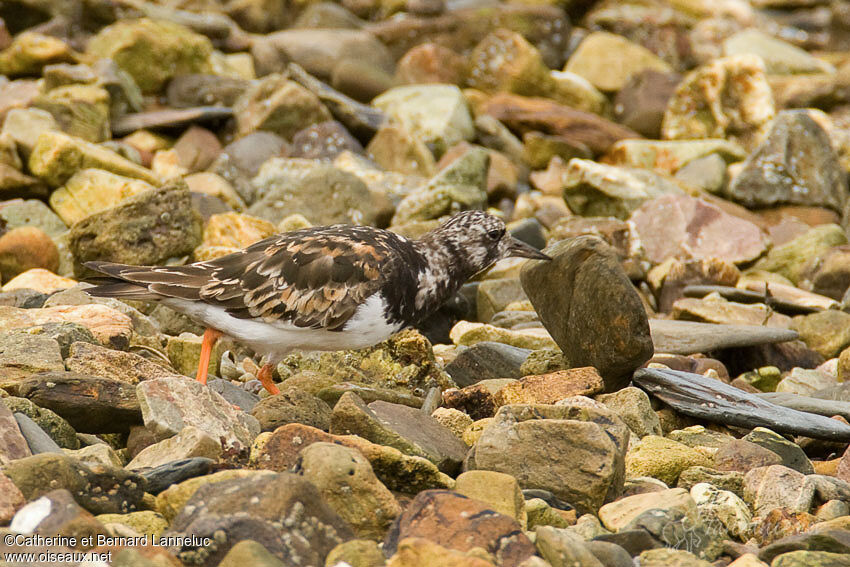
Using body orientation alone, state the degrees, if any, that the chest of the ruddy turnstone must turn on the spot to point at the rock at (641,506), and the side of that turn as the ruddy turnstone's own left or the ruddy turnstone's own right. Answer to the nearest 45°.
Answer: approximately 45° to the ruddy turnstone's own right

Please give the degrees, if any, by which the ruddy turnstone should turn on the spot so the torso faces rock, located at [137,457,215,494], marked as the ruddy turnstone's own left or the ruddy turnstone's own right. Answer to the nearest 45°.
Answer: approximately 90° to the ruddy turnstone's own right

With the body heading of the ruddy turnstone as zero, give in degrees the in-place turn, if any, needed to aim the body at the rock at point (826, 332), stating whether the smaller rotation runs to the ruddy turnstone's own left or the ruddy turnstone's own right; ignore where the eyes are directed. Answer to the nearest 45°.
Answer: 0° — it already faces it

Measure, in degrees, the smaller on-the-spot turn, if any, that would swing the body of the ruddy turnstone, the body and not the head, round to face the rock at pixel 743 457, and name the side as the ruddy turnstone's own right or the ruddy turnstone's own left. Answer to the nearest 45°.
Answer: approximately 45° to the ruddy turnstone's own right

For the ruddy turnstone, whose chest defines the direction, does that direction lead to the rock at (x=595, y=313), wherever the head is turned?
yes

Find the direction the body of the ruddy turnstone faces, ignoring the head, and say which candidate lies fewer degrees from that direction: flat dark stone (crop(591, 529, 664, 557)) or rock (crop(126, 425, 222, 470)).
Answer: the flat dark stone

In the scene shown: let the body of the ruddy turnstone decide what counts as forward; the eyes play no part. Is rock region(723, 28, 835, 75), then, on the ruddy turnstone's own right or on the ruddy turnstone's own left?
on the ruddy turnstone's own left

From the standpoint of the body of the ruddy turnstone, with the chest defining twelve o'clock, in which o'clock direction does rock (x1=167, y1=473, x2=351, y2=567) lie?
The rock is roughly at 3 o'clock from the ruddy turnstone.

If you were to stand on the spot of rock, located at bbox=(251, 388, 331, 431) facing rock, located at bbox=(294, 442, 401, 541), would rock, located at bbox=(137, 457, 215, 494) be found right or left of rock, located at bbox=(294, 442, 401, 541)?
right

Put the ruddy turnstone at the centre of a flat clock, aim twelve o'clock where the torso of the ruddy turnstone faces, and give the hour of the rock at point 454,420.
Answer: The rock is roughly at 1 o'clock from the ruddy turnstone.

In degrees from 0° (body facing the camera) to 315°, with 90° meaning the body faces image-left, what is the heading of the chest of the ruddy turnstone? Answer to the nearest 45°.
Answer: approximately 270°

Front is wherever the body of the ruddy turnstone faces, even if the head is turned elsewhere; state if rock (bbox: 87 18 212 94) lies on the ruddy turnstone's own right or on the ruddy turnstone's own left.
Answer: on the ruddy turnstone's own left

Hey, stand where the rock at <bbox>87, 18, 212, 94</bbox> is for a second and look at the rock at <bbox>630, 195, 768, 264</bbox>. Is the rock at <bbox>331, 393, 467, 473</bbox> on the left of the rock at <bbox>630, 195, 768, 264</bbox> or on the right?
right

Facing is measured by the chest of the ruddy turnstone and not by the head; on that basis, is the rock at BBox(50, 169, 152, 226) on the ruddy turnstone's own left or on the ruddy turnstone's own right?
on the ruddy turnstone's own left

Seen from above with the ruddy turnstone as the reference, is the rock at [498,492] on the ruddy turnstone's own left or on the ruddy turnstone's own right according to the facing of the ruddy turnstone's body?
on the ruddy turnstone's own right
